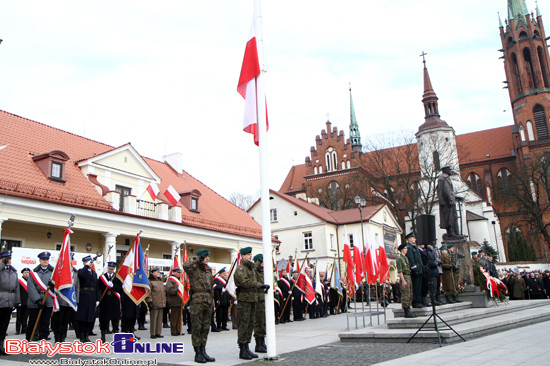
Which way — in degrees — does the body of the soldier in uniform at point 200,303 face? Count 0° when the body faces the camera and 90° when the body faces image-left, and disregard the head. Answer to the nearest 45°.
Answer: approximately 315°

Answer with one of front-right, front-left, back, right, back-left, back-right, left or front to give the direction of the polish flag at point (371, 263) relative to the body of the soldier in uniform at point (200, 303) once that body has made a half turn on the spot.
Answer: right

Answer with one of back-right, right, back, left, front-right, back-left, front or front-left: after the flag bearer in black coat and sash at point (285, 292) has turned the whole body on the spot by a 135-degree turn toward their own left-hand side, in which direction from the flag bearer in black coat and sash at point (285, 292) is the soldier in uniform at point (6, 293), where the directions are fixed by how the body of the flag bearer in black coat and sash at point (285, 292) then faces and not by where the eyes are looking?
back-left

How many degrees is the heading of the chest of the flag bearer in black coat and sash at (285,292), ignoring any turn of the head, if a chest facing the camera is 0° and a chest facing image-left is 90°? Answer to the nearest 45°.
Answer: approximately 315°

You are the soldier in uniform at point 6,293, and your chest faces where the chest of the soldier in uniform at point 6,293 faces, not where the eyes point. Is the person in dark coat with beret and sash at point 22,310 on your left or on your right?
on your left

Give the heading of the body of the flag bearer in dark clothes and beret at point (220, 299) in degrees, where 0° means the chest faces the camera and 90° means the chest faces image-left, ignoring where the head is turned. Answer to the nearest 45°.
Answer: approximately 315°

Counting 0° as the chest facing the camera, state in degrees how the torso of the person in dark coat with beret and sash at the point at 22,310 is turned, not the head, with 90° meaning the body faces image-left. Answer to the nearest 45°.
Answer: approximately 315°

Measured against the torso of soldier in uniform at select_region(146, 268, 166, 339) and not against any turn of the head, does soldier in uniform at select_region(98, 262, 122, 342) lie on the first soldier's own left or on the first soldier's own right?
on the first soldier's own right
